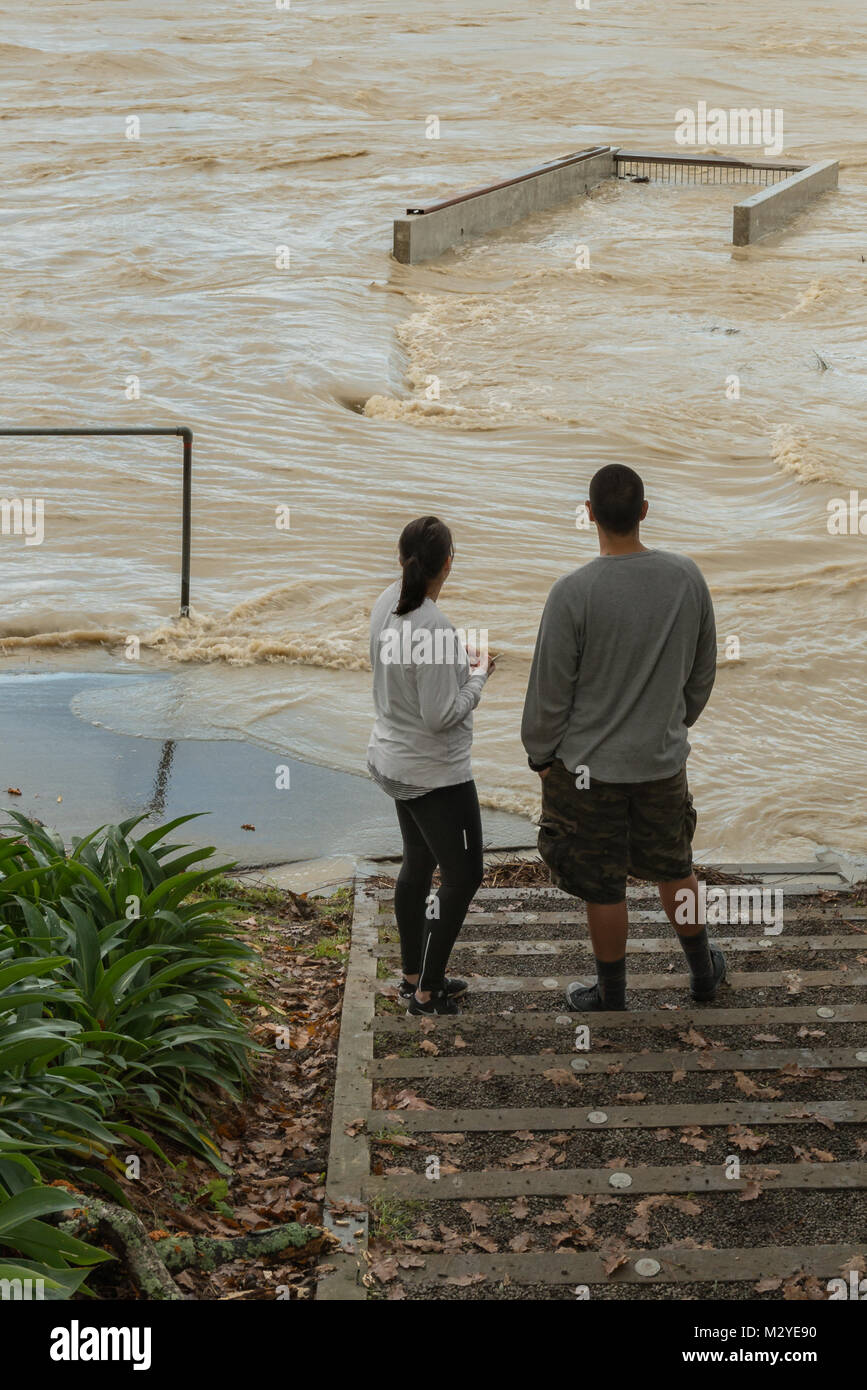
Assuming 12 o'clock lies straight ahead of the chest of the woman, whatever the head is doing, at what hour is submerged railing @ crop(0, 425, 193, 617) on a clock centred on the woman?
The submerged railing is roughly at 10 o'clock from the woman.

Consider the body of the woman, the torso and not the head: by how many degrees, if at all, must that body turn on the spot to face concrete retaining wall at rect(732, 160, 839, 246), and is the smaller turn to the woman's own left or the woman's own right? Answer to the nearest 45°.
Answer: approximately 45° to the woman's own left

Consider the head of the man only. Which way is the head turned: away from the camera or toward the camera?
away from the camera

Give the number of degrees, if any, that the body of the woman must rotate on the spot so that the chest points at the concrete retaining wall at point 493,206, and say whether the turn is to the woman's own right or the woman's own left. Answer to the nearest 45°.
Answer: approximately 45° to the woman's own left

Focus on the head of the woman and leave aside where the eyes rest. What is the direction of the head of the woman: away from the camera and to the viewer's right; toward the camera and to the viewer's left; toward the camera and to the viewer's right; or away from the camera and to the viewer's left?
away from the camera and to the viewer's right

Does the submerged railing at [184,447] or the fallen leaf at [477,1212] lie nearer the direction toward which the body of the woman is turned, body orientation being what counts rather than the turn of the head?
the submerged railing

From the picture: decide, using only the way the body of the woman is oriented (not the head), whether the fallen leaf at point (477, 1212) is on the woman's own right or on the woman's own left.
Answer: on the woman's own right

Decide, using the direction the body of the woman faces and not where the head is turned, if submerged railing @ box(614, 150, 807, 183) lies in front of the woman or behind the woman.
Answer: in front

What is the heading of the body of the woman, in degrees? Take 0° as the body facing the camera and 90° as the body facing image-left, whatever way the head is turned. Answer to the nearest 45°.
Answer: approximately 225°
